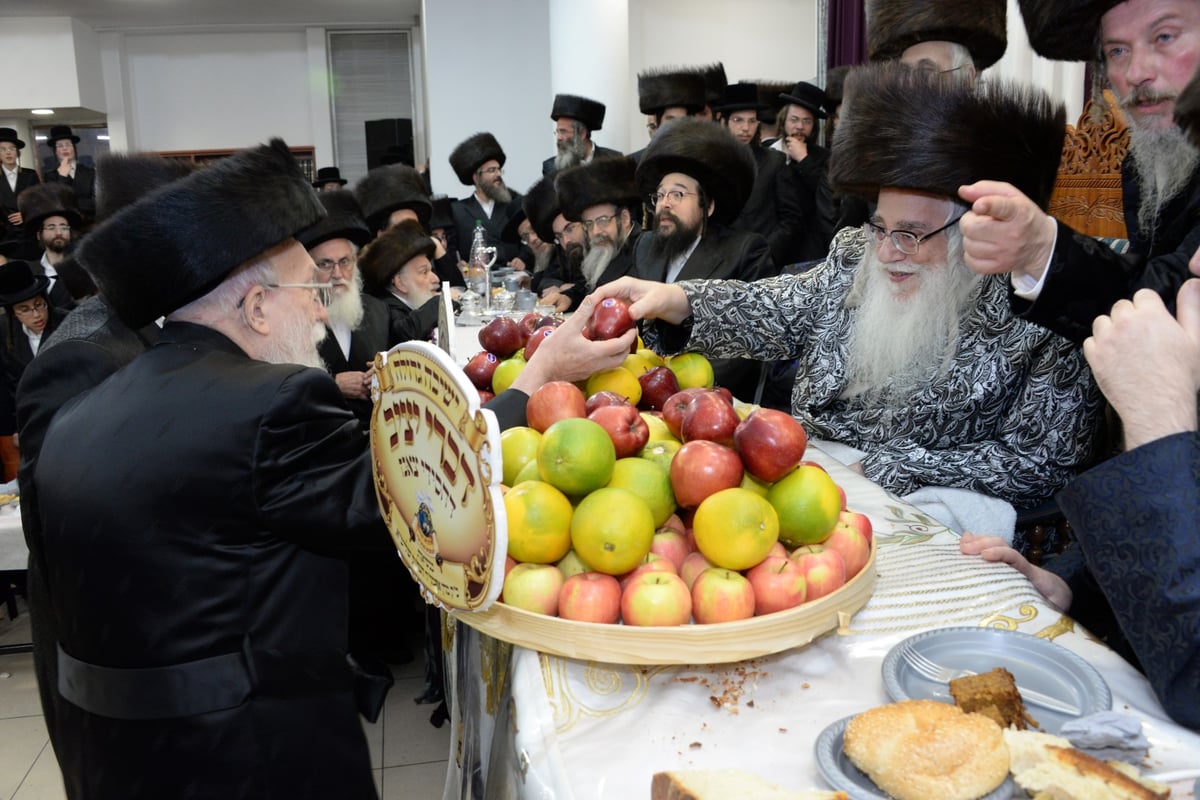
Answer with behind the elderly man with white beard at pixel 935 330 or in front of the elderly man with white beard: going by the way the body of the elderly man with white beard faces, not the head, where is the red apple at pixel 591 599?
in front

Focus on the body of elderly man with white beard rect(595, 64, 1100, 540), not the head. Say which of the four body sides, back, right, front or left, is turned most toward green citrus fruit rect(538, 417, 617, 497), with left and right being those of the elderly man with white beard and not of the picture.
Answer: front

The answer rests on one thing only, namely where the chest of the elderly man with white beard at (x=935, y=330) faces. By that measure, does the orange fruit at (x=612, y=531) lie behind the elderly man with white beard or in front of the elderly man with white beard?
in front

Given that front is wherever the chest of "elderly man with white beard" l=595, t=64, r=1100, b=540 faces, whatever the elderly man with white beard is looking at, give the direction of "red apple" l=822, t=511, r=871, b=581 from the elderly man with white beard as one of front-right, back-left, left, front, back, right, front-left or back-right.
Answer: front-left

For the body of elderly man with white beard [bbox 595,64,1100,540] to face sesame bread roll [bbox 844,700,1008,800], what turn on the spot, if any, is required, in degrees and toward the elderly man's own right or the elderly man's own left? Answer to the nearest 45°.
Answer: approximately 45° to the elderly man's own left

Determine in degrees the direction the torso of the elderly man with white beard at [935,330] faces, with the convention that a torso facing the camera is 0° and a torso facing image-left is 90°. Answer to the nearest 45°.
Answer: approximately 45°

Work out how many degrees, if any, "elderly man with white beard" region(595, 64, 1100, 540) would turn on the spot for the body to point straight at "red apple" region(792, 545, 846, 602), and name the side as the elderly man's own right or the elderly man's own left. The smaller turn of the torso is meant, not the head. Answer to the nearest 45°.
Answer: approximately 45° to the elderly man's own left

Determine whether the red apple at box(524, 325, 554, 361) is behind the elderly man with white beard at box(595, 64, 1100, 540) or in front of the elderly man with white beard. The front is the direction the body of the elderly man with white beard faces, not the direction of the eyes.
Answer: in front

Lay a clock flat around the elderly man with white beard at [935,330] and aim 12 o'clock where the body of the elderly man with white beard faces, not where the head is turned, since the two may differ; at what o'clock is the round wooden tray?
The round wooden tray is roughly at 11 o'clock from the elderly man with white beard.
